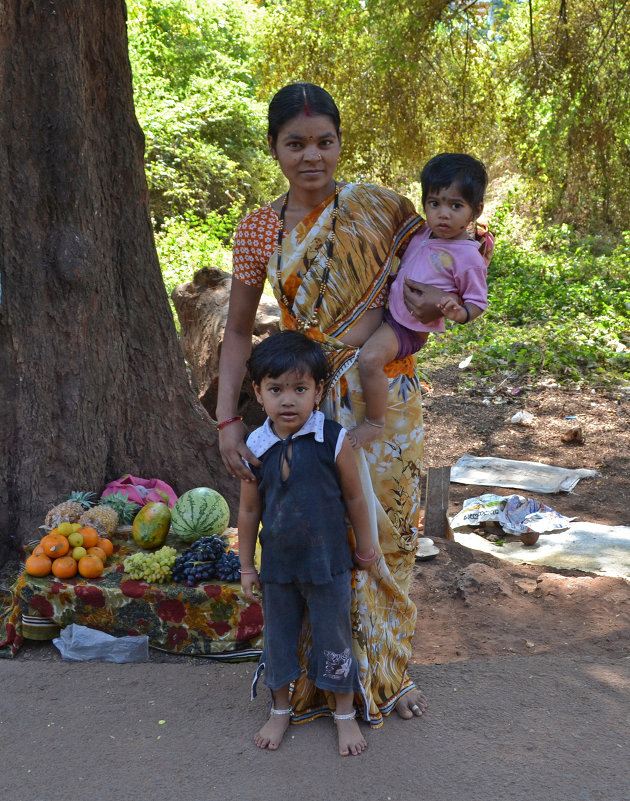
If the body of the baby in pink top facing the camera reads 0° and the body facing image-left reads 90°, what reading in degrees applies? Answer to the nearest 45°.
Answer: approximately 45°

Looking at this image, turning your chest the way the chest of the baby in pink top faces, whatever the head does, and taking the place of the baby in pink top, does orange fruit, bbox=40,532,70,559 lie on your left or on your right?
on your right

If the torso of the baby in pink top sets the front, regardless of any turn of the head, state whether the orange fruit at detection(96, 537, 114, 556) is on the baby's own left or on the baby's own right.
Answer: on the baby's own right

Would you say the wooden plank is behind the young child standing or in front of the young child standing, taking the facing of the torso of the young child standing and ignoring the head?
behind

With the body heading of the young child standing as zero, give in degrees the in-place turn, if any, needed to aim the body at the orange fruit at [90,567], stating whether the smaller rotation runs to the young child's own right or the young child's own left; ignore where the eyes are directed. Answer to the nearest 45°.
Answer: approximately 135° to the young child's own right

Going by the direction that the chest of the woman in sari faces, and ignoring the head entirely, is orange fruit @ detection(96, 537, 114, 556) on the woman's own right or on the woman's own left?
on the woman's own right

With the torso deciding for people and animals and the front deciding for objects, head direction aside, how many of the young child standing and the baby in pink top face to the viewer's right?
0
